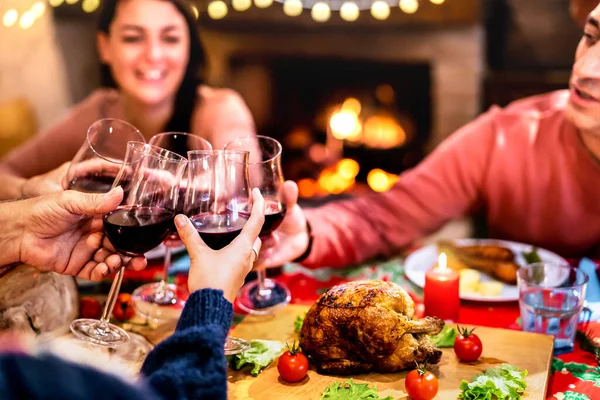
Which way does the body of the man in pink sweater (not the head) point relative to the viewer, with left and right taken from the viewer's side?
facing the viewer and to the left of the viewer

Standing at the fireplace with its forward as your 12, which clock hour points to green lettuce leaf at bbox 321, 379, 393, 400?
The green lettuce leaf is roughly at 12 o'clock from the fireplace.

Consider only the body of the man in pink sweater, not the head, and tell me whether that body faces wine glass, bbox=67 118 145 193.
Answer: yes

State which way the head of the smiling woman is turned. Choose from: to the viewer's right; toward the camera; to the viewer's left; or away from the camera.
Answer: toward the camera

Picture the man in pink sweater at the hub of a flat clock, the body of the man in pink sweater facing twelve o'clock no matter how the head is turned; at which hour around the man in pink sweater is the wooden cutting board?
The wooden cutting board is roughly at 11 o'clock from the man in pink sweater.

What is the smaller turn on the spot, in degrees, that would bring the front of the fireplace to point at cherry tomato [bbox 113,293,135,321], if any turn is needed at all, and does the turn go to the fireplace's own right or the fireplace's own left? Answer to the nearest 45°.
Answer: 0° — it already faces it

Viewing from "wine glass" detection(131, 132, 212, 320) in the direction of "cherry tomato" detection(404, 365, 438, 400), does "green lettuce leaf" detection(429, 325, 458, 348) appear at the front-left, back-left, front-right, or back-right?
front-left

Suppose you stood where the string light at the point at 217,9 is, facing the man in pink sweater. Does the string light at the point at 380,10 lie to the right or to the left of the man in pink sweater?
left

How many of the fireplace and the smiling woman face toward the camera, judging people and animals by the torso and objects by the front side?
2

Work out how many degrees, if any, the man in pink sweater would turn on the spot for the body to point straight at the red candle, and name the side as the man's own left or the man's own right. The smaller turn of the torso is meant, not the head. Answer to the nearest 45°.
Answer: approximately 45° to the man's own left

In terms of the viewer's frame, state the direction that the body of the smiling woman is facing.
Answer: toward the camera

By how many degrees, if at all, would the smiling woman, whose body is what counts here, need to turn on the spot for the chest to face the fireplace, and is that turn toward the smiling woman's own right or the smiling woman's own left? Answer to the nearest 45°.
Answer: approximately 135° to the smiling woman's own left

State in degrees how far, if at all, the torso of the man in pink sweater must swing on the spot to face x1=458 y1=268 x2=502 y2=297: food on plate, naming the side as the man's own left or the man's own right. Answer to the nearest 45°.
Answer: approximately 45° to the man's own left

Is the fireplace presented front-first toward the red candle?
yes

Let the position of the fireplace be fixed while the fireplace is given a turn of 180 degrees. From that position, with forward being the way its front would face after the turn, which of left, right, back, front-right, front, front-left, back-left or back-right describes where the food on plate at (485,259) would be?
back

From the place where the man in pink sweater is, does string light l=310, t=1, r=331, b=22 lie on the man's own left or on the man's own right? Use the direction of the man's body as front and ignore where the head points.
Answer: on the man's own right

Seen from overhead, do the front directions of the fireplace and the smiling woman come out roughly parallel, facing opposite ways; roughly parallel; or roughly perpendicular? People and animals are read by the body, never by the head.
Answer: roughly parallel

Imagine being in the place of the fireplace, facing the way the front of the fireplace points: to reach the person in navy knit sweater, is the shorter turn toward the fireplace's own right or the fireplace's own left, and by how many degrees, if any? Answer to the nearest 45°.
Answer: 0° — it already faces them
